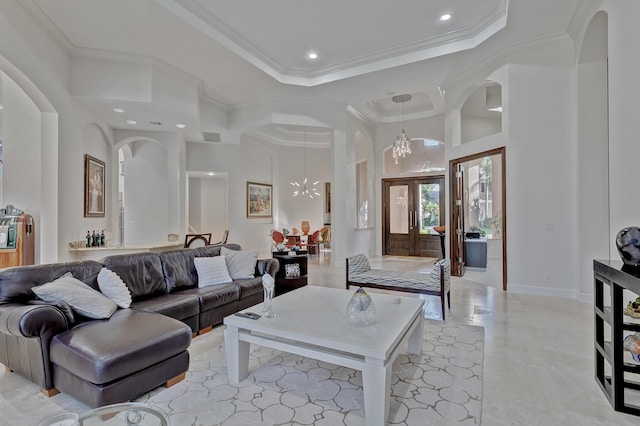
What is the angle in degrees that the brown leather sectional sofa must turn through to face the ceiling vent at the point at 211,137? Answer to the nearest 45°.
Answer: approximately 135° to its left

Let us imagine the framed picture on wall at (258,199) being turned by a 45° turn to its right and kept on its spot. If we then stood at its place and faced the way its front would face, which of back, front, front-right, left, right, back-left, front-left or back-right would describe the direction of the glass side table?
front

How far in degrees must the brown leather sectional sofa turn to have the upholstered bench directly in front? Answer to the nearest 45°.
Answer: approximately 45° to its left

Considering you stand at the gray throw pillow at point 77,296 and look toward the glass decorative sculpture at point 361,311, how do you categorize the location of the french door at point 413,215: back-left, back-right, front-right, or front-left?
front-left

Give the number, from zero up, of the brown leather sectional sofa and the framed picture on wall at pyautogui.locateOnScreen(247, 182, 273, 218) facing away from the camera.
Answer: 0

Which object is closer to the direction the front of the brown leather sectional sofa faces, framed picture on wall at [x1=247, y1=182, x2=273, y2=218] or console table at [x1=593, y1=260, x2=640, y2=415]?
the console table

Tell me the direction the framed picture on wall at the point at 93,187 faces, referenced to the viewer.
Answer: facing the viewer and to the right of the viewer

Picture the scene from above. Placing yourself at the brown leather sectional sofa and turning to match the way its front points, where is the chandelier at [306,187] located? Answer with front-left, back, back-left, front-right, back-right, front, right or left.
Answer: left

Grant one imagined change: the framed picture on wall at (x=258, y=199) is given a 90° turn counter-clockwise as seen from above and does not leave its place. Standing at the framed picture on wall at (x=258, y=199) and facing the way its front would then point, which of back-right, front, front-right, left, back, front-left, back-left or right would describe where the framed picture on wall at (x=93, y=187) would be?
back

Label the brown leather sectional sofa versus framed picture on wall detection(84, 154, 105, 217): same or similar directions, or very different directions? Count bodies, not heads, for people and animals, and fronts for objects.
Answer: same or similar directions

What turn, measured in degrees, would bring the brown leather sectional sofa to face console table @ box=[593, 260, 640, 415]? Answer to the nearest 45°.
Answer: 0° — it already faces it

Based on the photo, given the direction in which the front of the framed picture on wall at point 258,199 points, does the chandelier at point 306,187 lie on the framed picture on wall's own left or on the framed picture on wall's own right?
on the framed picture on wall's own left

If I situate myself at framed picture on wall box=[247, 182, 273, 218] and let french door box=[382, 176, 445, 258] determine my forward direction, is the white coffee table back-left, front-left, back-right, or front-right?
front-right

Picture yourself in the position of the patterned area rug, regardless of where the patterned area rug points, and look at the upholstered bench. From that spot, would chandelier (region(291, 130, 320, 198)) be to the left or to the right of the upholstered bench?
left
